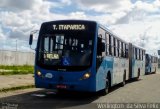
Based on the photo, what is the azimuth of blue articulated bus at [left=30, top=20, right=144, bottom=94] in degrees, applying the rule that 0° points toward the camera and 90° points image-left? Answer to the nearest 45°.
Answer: approximately 45°
